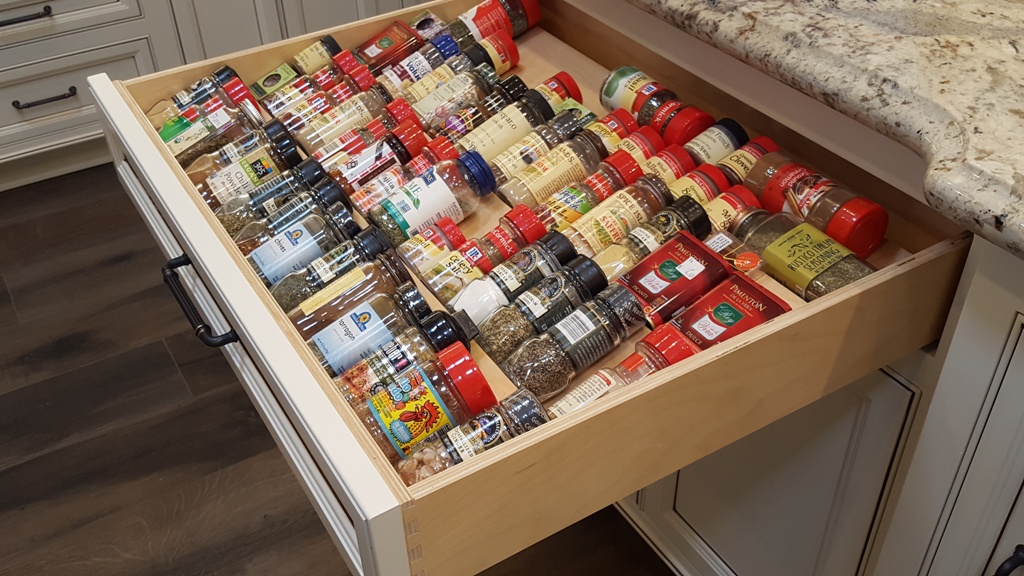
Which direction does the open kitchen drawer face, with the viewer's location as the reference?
facing the viewer and to the left of the viewer
